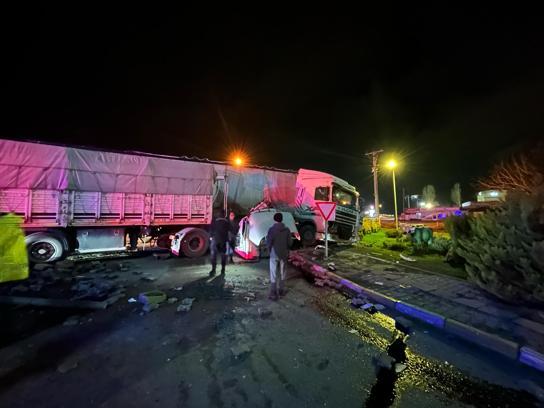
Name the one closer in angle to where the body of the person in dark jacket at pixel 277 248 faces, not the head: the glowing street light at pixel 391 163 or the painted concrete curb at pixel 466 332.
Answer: the glowing street light

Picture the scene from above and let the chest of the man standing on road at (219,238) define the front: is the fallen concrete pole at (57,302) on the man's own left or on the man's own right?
on the man's own left

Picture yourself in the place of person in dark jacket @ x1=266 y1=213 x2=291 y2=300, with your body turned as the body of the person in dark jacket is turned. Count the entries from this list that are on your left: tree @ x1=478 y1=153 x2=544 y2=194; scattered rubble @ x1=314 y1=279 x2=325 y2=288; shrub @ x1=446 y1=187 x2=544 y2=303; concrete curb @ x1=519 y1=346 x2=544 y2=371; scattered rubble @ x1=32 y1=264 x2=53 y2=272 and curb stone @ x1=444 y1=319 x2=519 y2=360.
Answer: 1

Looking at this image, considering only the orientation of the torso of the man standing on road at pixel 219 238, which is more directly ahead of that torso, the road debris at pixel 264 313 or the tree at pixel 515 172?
the tree

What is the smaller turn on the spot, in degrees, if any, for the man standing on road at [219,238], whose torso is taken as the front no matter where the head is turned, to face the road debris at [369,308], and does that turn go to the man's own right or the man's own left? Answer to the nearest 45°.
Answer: approximately 135° to the man's own right

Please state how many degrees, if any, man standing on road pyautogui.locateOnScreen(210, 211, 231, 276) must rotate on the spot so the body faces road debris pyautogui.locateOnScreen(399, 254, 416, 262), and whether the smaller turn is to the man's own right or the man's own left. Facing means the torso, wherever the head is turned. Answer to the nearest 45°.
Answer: approximately 90° to the man's own right

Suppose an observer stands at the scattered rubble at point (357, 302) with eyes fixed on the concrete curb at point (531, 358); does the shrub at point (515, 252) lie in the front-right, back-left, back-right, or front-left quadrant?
front-left

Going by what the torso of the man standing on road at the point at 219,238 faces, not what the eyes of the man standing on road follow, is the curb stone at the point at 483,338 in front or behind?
behind

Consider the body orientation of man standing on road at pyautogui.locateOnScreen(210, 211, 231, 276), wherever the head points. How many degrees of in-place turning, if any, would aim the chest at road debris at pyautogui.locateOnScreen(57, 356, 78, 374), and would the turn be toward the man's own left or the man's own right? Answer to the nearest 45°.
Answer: approximately 135° to the man's own left

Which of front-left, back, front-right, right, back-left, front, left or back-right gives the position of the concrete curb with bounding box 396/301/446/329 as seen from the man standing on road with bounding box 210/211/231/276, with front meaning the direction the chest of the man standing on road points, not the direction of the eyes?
back-right

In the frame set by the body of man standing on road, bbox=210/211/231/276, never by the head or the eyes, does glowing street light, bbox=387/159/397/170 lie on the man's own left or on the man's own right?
on the man's own right

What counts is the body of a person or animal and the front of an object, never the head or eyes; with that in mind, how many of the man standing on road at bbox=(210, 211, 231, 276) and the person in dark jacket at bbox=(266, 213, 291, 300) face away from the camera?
2

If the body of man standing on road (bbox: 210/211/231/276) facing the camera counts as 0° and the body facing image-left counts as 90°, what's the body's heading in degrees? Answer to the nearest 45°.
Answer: approximately 180°

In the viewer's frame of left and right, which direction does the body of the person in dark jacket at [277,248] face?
facing away from the viewer

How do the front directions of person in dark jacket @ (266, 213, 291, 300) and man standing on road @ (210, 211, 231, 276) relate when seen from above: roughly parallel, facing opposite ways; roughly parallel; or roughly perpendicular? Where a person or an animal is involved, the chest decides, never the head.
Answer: roughly parallel

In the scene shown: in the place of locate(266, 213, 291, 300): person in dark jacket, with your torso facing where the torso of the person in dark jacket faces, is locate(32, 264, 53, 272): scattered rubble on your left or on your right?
on your left

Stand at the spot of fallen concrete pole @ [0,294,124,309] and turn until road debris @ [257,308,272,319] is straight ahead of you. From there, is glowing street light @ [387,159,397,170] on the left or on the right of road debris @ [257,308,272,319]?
left

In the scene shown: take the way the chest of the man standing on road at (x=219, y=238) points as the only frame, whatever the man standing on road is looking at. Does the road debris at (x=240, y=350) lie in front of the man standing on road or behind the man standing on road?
behind
